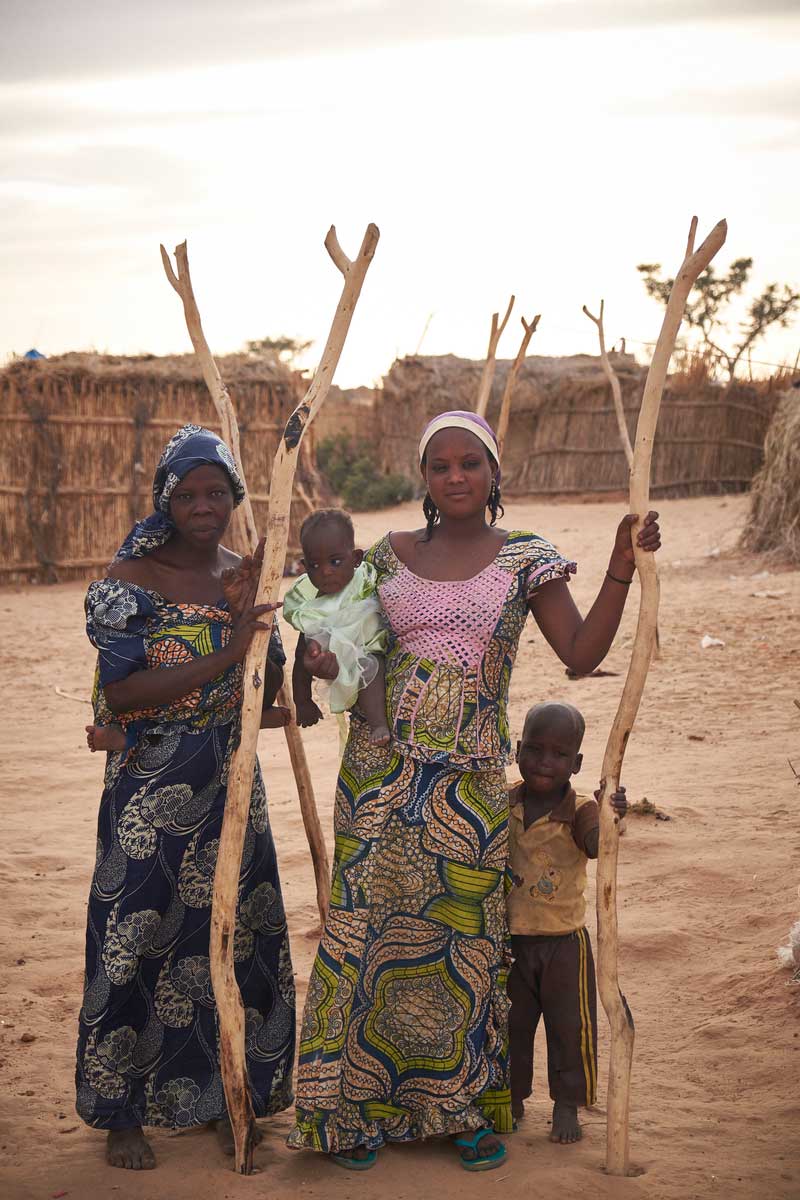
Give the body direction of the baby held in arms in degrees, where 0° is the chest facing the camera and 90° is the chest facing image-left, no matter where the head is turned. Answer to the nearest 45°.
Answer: approximately 0°

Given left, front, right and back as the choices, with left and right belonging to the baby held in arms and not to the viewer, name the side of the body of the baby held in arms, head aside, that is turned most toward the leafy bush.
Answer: back

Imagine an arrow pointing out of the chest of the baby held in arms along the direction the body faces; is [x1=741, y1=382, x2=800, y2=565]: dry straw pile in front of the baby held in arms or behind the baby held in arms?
behind

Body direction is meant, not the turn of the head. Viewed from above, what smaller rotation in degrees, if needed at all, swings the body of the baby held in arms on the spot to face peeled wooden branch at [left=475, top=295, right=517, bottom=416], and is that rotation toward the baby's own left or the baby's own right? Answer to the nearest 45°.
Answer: approximately 180°
